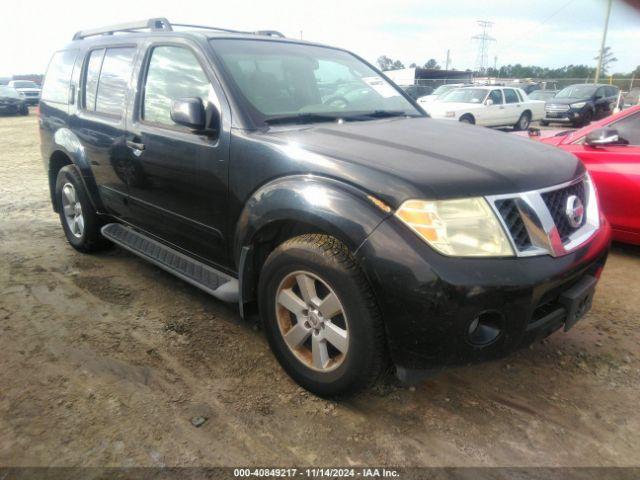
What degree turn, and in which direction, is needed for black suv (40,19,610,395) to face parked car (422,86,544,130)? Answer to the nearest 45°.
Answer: approximately 135° to its left

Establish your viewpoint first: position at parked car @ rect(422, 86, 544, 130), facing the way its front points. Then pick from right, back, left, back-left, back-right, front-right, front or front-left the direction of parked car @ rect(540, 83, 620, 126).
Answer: back

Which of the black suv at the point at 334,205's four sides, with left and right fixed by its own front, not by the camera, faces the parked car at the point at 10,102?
back

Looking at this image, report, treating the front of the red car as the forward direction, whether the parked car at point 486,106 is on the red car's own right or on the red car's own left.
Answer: on the red car's own right

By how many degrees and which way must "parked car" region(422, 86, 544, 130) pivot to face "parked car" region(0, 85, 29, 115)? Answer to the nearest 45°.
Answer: approximately 45° to its right

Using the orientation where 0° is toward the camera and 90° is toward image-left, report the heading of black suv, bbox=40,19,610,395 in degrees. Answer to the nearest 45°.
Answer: approximately 315°

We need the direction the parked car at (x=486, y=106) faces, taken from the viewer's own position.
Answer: facing the viewer and to the left of the viewer

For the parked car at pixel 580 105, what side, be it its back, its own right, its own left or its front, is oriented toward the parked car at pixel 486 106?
front

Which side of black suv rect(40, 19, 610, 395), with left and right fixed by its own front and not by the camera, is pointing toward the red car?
left

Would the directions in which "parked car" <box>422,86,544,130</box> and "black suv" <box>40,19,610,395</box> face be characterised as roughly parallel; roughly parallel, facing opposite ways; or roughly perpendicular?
roughly perpendicular

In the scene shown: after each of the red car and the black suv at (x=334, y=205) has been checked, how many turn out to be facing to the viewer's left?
1

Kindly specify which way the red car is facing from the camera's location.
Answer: facing to the left of the viewer
